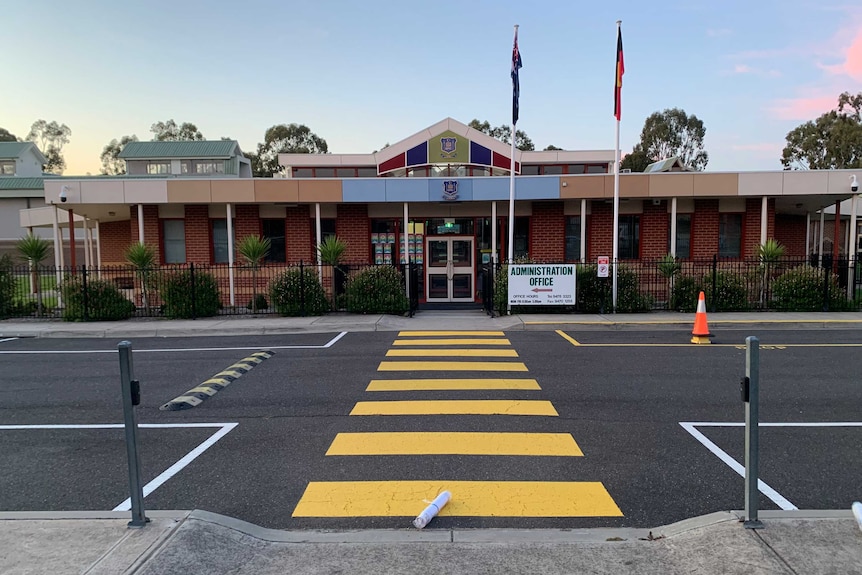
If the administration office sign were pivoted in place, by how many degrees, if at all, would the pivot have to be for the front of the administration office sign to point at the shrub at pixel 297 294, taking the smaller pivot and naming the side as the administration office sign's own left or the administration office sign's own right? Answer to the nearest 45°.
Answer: approximately 90° to the administration office sign's own right

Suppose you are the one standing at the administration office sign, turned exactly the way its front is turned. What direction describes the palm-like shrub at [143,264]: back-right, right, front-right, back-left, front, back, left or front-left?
right

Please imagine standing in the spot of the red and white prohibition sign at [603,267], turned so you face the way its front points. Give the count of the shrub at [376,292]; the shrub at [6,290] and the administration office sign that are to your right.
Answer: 3

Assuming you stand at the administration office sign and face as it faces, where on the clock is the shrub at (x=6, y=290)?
The shrub is roughly at 3 o'clock from the administration office sign.

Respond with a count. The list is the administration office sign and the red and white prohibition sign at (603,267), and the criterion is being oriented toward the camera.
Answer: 2

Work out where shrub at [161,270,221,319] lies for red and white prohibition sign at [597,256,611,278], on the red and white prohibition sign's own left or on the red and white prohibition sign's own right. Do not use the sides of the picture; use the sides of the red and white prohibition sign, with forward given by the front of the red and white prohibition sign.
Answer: on the red and white prohibition sign's own right

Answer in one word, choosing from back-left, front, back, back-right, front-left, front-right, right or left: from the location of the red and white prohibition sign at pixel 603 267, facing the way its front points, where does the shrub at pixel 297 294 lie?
right

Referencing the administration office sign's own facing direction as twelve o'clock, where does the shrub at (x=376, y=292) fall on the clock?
The shrub is roughly at 3 o'clock from the administration office sign.

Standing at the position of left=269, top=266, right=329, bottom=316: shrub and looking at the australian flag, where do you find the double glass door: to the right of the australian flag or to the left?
left

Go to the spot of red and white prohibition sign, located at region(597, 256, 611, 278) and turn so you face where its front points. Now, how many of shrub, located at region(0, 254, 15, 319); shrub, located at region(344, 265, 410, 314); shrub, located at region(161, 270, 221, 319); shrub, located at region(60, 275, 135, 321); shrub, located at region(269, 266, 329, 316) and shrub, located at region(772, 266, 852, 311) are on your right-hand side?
5

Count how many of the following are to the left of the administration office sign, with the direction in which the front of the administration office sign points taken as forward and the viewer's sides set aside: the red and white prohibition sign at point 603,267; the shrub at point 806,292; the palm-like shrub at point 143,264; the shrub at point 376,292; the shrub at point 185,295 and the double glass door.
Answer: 2

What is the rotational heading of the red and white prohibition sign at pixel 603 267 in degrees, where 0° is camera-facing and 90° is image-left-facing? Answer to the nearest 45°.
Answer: approximately 0°

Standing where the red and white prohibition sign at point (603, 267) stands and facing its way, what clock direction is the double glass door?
The double glass door is roughly at 4 o'clock from the red and white prohibition sign.
